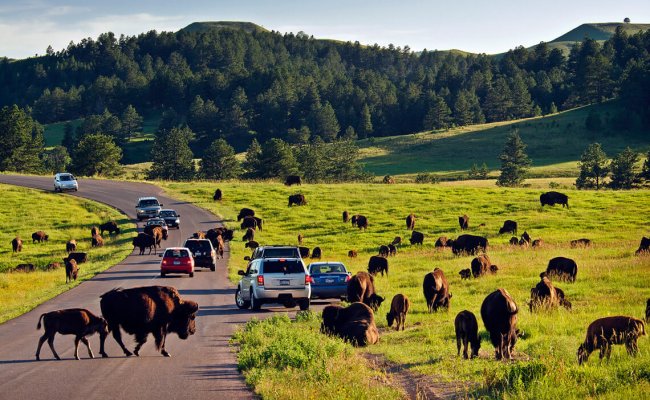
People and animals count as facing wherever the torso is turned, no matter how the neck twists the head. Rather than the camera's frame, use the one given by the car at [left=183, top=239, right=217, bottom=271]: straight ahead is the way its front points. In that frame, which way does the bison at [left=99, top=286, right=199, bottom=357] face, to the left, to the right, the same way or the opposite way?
to the right

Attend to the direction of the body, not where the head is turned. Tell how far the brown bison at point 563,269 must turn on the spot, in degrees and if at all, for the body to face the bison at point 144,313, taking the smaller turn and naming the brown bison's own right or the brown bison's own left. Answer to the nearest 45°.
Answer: approximately 45° to the brown bison's own left

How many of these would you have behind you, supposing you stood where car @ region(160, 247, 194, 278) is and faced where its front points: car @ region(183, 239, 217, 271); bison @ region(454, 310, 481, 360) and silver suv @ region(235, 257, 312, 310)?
2

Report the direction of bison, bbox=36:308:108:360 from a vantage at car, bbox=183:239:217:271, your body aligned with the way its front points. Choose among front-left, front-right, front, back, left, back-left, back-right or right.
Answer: back

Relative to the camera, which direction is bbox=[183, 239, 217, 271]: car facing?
away from the camera

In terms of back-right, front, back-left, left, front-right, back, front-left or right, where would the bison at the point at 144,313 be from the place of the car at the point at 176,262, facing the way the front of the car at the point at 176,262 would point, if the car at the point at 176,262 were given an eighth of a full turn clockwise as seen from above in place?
back-right

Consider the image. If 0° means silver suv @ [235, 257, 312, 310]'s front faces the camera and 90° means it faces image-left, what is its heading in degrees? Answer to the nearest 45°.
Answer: approximately 135°

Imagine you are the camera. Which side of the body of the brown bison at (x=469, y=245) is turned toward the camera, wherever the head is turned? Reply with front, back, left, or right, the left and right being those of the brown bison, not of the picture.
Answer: left

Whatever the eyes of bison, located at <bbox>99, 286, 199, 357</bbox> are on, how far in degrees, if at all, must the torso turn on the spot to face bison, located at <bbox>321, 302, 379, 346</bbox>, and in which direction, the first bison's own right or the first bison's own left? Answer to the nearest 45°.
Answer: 0° — it already faces it

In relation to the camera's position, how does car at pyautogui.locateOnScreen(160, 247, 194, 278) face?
facing away from the viewer

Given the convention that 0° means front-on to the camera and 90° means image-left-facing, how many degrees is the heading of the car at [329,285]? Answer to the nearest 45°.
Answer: approximately 180°

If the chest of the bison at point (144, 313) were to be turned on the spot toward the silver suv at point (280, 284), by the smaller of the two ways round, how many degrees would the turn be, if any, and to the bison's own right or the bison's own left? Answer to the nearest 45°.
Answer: approximately 45° to the bison's own left

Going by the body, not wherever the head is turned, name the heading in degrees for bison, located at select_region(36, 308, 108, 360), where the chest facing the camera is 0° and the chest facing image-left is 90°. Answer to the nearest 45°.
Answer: approximately 270°
